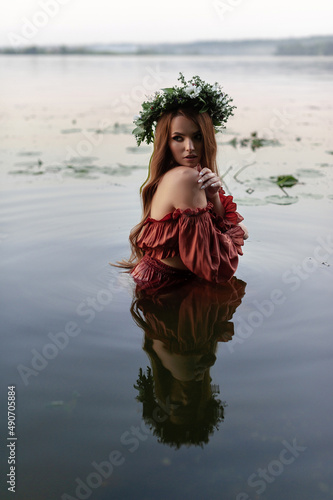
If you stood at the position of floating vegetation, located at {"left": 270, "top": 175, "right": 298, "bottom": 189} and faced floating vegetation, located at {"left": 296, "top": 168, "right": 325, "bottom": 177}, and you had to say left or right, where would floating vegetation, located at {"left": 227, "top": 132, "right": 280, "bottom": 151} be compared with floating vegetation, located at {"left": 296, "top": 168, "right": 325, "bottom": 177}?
left

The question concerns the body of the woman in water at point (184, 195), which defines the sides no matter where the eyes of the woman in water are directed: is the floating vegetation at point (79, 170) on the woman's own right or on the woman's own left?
on the woman's own left
